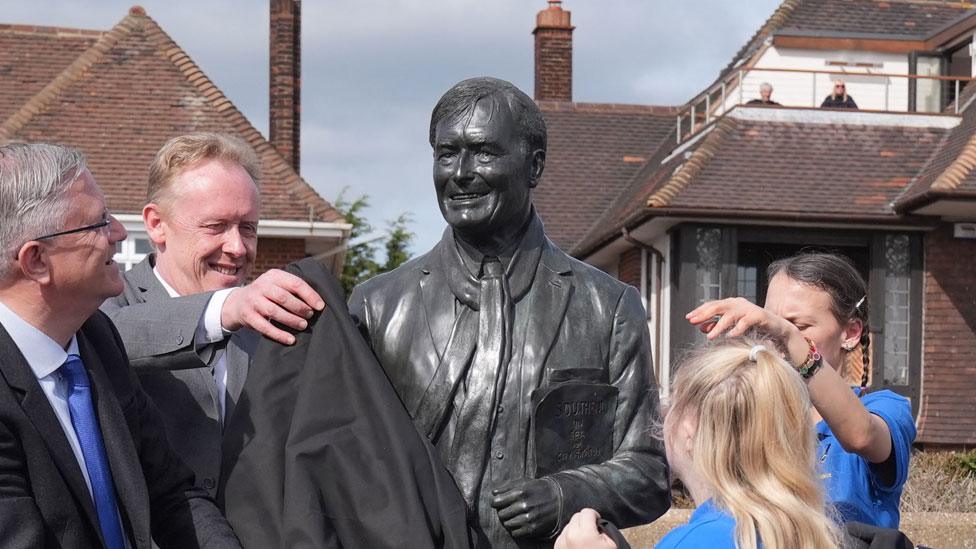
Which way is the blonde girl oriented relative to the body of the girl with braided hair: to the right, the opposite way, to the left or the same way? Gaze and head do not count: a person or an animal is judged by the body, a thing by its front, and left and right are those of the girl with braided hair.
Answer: to the right

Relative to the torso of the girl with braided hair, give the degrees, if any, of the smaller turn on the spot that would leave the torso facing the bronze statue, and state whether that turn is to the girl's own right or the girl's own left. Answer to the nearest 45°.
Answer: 0° — they already face it

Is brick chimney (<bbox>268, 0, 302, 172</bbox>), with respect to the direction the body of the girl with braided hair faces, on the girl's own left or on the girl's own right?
on the girl's own right

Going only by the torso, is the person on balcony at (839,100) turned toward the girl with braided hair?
yes

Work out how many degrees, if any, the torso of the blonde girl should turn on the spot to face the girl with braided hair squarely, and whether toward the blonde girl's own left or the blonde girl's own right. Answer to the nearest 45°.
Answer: approximately 45° to the blonde girl's own right

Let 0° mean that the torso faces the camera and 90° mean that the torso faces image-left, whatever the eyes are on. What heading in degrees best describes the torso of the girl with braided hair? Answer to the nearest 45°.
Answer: approximately 45°

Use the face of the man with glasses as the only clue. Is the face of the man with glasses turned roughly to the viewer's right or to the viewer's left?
to the viewer's right

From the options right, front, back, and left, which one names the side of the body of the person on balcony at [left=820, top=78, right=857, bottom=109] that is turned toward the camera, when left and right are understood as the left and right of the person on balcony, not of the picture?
front

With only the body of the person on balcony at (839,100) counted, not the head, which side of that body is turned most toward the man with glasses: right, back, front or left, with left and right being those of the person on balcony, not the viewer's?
front

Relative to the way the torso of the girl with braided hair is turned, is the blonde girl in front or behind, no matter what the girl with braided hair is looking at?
in front

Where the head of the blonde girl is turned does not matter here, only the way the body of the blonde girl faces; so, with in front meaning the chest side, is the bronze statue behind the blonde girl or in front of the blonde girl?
in front

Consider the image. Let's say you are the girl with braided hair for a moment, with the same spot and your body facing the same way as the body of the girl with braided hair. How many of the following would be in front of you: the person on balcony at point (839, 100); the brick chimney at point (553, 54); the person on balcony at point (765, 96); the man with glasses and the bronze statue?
2

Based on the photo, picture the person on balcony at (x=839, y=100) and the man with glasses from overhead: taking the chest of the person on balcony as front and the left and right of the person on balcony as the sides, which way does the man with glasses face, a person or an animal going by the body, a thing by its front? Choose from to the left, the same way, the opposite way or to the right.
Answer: to the left

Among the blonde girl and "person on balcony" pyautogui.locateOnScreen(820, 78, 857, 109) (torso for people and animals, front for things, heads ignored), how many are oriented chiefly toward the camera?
1
